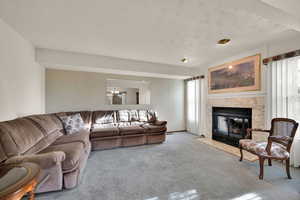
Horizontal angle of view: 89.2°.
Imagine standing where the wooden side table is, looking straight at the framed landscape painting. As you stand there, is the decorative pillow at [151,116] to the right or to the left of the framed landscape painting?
left

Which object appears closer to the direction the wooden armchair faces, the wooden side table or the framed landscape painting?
the wooden side table

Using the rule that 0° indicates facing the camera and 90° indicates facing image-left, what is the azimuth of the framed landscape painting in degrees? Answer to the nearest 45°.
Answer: approximately 45°

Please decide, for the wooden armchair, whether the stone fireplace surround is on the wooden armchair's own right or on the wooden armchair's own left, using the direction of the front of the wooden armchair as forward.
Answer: on the wooden armchair's own right

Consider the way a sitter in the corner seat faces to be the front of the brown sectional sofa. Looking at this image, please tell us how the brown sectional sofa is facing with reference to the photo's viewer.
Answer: facing the viewer and to the right of the viewer

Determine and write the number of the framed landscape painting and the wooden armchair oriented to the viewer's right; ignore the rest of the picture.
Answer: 0

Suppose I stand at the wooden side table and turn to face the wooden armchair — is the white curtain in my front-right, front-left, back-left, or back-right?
front-left

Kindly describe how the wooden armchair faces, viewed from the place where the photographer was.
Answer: facing the viewer and to the left of the viewer

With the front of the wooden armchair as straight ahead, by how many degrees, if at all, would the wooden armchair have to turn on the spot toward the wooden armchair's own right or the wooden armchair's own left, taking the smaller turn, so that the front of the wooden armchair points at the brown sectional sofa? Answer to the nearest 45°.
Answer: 0° — it already faces it

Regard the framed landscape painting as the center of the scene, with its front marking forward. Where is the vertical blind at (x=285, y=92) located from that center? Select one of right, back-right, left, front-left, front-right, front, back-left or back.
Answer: left

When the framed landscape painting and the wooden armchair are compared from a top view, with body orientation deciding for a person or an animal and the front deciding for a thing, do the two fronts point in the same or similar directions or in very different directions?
same or similar directions

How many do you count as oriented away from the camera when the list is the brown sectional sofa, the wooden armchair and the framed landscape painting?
0
